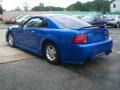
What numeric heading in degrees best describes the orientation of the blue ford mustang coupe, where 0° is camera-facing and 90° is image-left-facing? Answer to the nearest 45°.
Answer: approximately 135°
